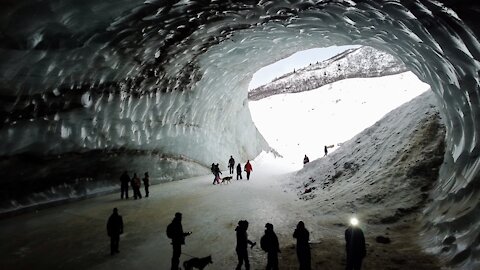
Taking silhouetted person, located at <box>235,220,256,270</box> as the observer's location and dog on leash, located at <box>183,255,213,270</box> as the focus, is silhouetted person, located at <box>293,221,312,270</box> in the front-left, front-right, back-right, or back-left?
back-left

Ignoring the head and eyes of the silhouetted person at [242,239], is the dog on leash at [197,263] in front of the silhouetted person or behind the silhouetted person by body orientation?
behind

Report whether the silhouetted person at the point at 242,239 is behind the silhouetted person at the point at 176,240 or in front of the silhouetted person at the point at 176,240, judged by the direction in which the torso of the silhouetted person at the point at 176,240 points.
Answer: in front
